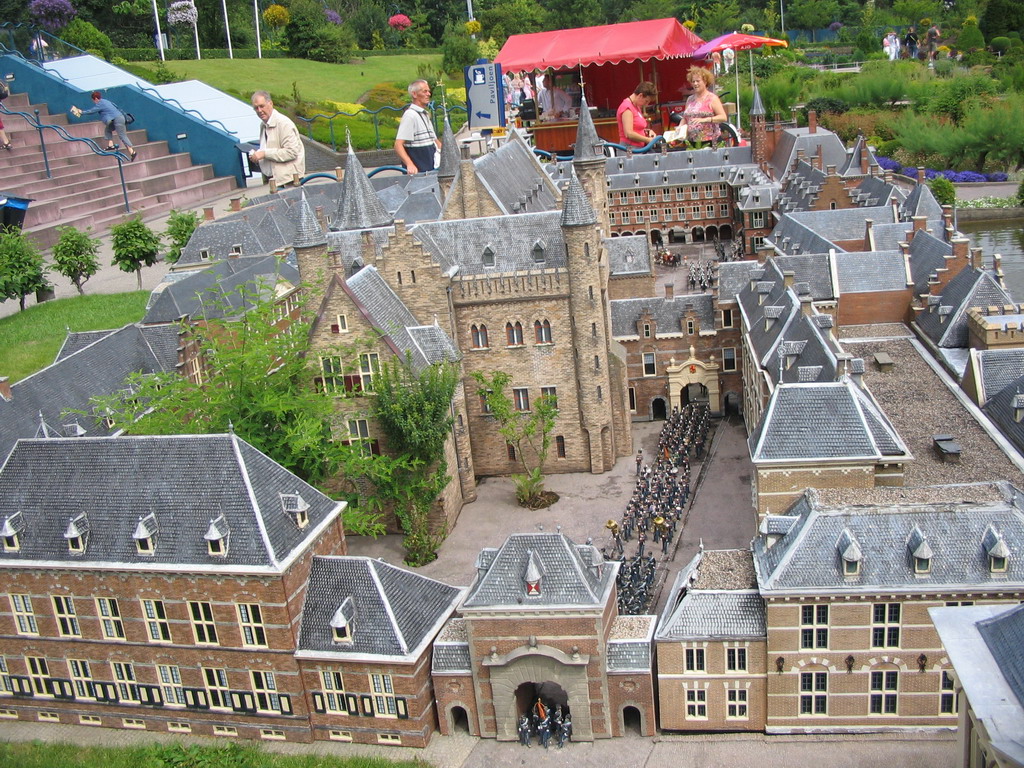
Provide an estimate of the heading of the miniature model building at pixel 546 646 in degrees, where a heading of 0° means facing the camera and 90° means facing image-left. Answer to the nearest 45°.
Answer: approximately 0°
